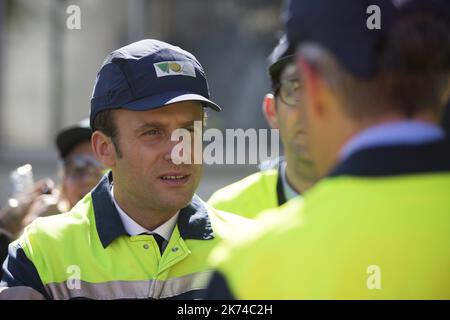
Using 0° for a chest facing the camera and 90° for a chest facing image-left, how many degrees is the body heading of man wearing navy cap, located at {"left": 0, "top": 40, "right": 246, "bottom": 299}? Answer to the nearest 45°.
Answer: approximately 315°

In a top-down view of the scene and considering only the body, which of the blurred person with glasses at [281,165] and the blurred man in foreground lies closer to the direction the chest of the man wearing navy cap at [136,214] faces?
the blurred man in foreground

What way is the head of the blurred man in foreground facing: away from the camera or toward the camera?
away from the camera

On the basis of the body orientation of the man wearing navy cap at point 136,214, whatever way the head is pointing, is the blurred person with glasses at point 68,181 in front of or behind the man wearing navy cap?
behind

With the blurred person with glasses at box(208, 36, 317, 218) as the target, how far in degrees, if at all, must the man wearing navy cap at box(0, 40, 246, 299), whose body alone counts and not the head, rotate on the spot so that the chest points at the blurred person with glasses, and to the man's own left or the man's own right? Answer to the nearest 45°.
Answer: approximately 90° to the man's own left

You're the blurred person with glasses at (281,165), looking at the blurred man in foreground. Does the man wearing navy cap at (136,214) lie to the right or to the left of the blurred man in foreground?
right
